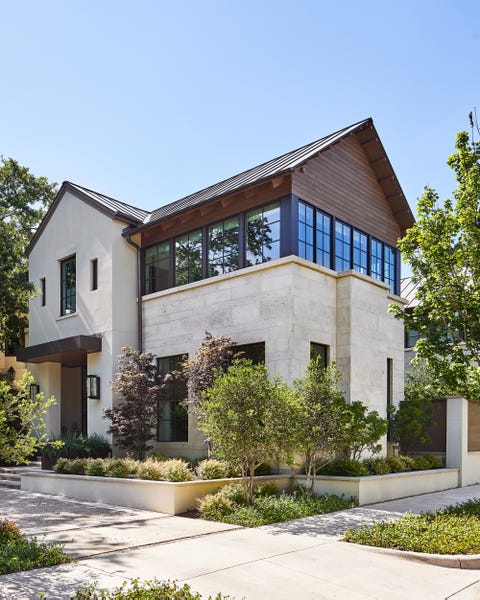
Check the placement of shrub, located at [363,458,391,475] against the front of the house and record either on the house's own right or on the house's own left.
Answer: on the house's own left

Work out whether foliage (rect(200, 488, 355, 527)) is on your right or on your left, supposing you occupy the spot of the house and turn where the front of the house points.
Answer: on your left

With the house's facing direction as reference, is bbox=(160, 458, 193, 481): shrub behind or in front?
in front

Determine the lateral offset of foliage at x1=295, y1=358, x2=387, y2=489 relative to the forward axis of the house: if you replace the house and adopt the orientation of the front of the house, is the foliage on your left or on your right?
on your left

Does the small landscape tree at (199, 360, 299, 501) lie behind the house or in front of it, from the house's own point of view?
in front

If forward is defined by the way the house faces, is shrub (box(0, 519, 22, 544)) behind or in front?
in front
